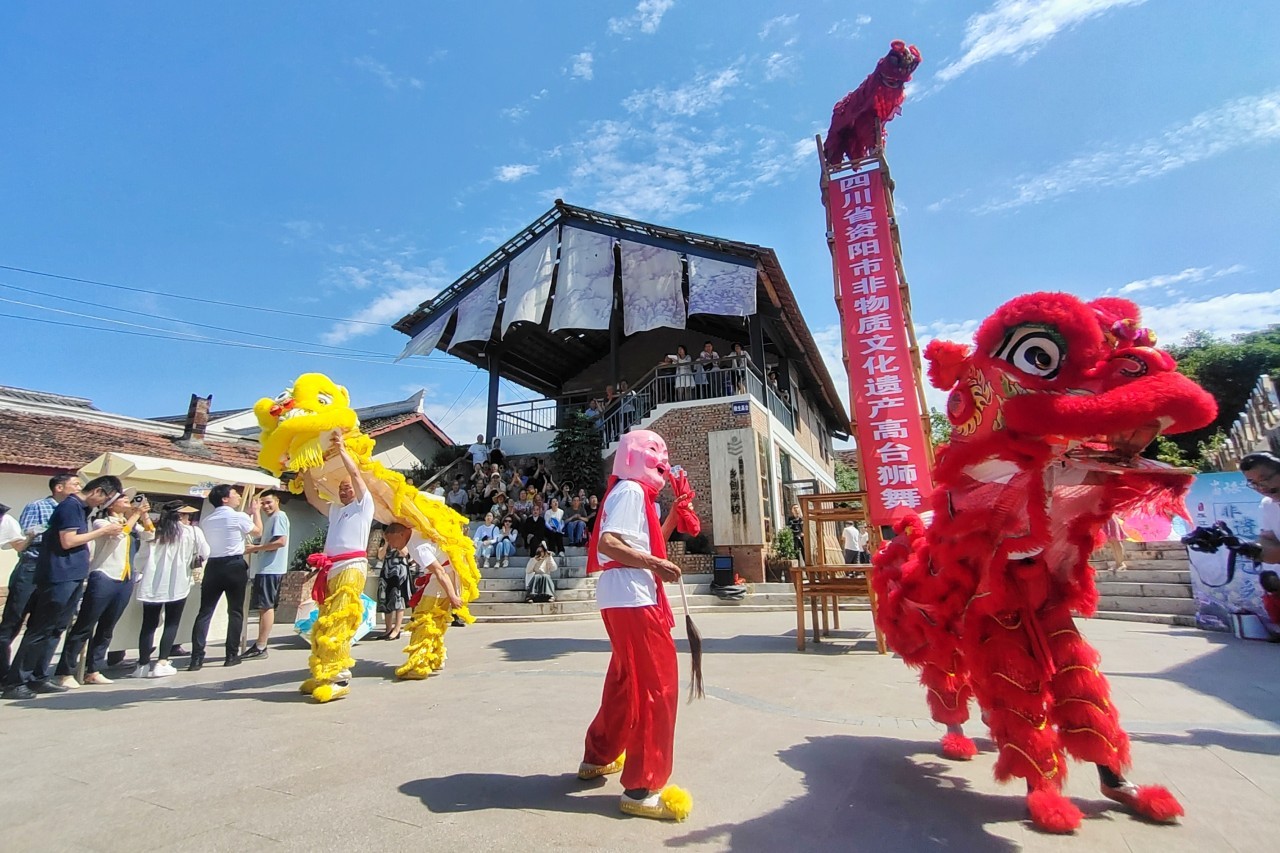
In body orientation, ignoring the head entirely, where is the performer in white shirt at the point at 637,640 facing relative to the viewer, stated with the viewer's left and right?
facing to the right of the viewer

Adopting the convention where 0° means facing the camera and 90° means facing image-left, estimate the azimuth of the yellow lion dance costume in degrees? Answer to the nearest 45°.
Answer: approximately 45°

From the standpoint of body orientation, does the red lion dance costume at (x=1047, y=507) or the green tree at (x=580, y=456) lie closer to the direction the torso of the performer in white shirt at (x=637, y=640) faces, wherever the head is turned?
the red lion dance costume

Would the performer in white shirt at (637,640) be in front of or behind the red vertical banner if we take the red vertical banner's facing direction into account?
in front

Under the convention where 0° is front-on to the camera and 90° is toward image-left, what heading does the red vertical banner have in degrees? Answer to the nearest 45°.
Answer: approximately 0°

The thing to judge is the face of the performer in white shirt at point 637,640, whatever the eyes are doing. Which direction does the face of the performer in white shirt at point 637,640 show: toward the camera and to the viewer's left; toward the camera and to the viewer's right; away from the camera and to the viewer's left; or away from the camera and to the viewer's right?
toward the camera and to the viewer's right
